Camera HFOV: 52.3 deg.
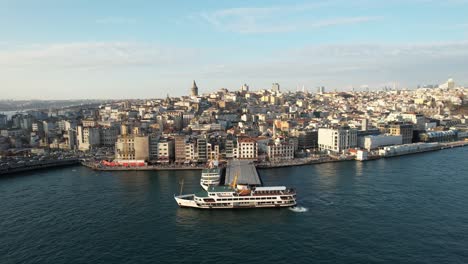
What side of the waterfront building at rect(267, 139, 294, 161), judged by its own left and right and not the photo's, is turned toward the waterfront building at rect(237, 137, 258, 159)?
right

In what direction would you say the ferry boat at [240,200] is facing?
to the viewer's left

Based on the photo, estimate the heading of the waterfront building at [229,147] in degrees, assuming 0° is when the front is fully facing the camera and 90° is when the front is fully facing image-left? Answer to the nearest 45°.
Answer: approximately 0°

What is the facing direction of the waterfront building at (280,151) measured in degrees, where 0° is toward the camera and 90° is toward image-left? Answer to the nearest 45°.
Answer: approximately 0°

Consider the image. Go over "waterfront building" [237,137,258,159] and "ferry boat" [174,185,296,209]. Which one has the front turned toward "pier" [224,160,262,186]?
the waterfront building

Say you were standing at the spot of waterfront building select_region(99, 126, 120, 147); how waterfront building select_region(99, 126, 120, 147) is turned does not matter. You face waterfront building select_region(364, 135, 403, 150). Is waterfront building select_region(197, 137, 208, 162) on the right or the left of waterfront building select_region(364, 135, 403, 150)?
right

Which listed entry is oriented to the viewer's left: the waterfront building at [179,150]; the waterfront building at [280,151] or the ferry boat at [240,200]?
the ferry boat

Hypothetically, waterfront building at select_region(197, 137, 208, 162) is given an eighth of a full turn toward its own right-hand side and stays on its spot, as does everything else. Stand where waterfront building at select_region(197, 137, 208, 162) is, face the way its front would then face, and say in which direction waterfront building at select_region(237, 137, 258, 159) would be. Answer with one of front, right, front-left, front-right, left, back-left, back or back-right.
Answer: back-left

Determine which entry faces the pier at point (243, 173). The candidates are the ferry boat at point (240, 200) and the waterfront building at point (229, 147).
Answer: the waterfront building

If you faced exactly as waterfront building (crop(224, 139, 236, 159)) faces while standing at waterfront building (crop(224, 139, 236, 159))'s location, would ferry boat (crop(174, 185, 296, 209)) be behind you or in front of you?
in front

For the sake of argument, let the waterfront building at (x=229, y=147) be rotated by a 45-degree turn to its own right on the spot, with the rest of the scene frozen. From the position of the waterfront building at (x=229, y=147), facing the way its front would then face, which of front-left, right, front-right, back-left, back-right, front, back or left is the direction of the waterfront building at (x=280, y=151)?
back-left
